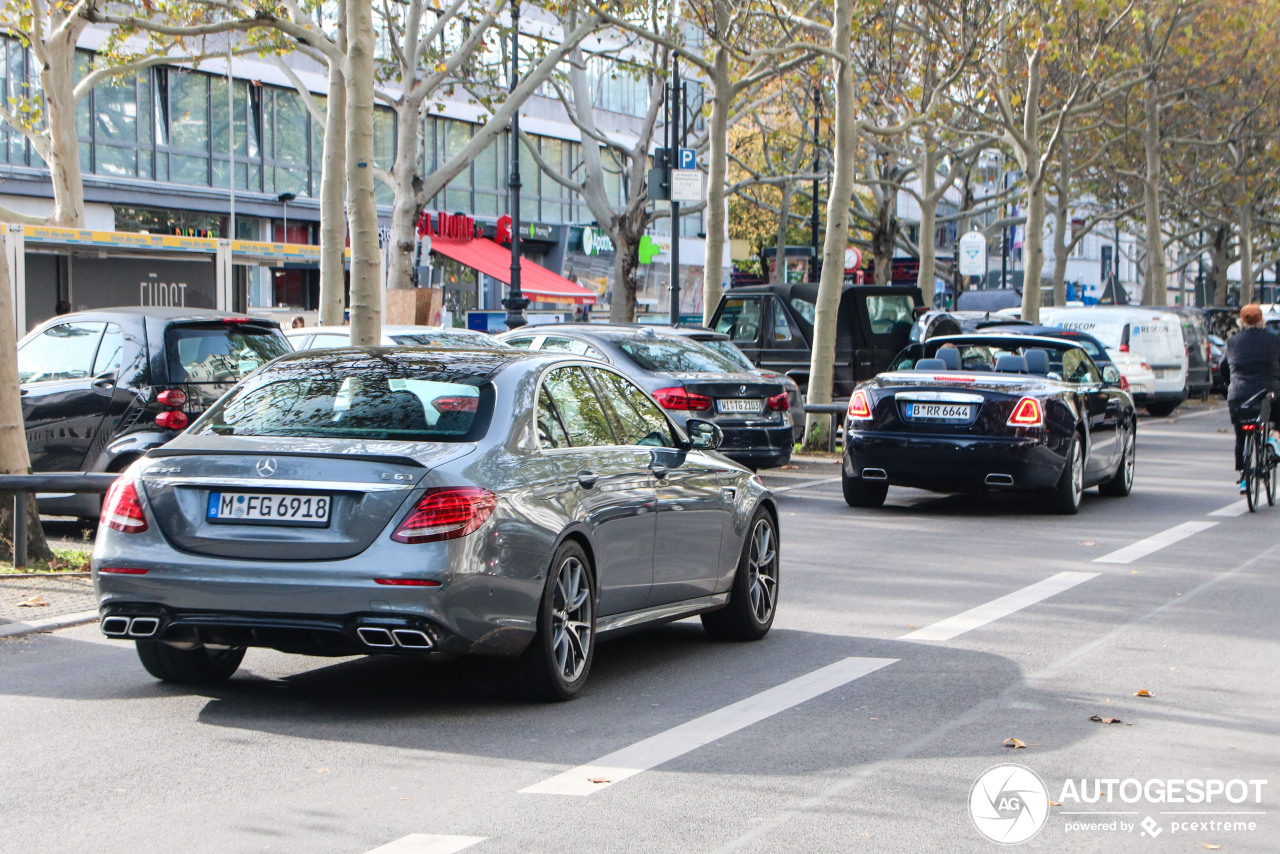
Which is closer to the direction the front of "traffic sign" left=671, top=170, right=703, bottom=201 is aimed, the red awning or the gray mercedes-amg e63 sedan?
the gray mercedes-amg e63 sedan

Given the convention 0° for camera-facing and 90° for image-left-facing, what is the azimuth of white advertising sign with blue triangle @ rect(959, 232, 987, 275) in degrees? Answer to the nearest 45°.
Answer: approximately 0°

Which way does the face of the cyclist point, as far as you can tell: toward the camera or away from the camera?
away from the camera

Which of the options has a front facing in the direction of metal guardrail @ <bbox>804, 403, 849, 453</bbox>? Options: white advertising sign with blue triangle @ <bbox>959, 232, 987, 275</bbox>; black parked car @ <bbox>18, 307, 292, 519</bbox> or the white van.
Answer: the white advertising sign with blue triangle

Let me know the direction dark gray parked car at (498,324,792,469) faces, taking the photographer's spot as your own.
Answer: facing away from the viewer and to the left of the viewer

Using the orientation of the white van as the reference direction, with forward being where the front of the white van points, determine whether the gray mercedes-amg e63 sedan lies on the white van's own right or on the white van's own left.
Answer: on the white van's own left

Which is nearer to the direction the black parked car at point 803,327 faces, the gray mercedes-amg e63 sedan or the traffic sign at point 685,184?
the traffic sign

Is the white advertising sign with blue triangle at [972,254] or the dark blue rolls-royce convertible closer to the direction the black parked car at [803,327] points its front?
the white advertising sign with blue triangle

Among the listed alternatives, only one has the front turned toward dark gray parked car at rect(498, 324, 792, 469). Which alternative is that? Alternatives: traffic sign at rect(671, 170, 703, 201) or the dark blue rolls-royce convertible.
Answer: the traffic sign

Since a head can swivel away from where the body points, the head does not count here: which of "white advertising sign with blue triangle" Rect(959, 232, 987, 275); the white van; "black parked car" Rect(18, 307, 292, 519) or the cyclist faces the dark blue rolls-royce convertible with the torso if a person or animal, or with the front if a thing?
the white advertising sign with blue triangle

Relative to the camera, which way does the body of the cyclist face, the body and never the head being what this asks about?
away from the camera
